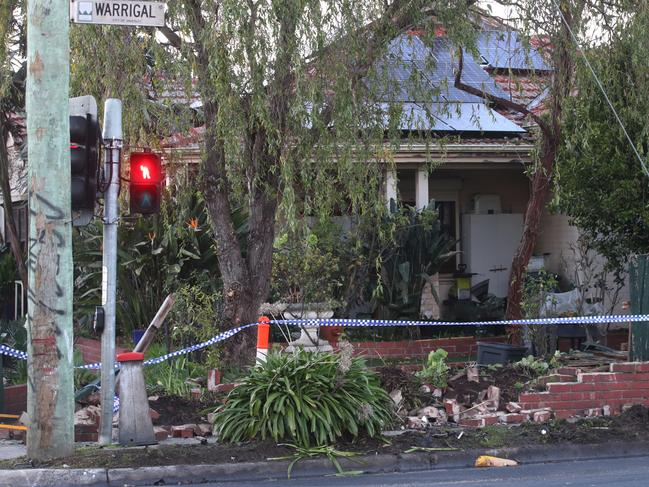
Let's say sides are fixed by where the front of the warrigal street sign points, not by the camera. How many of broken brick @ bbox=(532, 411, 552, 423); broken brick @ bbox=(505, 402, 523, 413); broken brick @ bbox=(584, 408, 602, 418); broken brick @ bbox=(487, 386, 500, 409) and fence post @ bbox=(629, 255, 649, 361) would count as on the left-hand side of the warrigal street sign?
5

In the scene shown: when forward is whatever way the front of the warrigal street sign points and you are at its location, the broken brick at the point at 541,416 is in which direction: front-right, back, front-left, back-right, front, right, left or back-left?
left

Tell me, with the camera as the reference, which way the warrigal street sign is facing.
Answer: facing the viewer

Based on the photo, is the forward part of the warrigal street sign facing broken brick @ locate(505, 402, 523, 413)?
no

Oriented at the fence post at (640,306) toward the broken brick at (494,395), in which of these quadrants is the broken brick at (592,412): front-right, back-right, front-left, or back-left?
front-left

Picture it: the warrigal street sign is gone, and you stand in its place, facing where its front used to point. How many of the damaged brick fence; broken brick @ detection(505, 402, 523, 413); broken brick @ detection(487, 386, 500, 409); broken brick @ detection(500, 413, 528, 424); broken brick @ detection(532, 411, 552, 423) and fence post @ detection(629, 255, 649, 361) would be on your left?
6

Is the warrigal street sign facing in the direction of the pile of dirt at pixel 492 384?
no

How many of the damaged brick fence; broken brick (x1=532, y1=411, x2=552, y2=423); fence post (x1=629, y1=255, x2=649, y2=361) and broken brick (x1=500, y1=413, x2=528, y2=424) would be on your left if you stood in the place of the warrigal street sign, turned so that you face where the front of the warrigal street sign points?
4

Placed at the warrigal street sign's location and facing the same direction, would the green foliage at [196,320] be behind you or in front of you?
behind

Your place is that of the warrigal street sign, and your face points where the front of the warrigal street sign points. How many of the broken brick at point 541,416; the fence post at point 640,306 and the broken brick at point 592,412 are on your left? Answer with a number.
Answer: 3

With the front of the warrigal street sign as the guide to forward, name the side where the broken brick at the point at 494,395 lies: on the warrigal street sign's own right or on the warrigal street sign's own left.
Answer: on the warrigal street sign's own left
